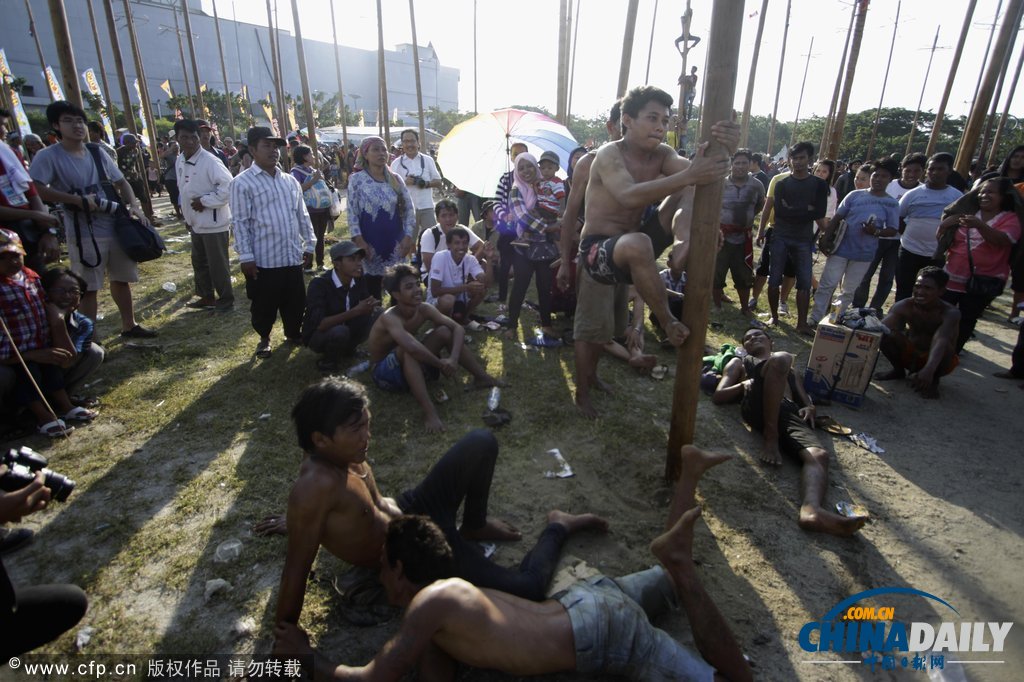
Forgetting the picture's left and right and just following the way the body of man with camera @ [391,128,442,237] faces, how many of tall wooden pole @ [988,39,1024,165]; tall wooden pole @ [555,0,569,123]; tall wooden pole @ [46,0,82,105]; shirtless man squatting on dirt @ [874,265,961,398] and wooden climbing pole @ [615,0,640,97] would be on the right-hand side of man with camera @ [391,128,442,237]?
1

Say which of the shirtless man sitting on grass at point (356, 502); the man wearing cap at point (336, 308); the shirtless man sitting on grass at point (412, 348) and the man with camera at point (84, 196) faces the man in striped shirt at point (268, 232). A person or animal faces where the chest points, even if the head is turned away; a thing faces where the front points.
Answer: the man with camera

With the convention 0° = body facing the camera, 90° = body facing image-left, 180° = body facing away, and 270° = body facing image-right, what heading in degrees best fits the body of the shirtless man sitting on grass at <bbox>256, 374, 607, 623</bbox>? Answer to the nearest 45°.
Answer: approximately 270°

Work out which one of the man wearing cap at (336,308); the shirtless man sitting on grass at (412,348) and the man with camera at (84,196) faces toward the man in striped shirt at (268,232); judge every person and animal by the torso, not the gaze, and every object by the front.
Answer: the man with camera

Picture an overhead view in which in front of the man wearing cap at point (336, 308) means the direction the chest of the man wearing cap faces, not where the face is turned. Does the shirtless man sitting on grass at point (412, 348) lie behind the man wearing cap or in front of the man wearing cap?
in front

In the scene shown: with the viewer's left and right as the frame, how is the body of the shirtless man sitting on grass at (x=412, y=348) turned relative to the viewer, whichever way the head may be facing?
facing the viewer and to the right of the viewer

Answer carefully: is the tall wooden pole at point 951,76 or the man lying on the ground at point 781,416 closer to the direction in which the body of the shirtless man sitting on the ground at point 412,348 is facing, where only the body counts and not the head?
the man lying on the ground

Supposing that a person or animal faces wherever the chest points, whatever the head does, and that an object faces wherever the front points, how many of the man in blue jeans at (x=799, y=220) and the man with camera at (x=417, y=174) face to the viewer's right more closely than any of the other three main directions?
0

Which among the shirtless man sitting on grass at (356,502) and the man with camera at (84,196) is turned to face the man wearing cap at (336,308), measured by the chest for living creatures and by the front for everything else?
the man with camera

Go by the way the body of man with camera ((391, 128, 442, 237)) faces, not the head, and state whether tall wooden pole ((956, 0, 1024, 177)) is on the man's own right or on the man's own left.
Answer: on the man's own left

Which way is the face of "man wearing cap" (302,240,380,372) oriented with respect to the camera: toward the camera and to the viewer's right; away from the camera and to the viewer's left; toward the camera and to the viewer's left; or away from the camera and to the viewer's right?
toward the camera and to the viewer's right

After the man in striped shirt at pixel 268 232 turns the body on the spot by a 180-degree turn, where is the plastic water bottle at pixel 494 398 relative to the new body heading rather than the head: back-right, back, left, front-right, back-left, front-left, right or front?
back

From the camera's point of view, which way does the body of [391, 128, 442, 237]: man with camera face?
toward the camera

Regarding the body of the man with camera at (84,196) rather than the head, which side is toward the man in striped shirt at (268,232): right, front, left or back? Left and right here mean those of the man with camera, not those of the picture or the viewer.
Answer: front
